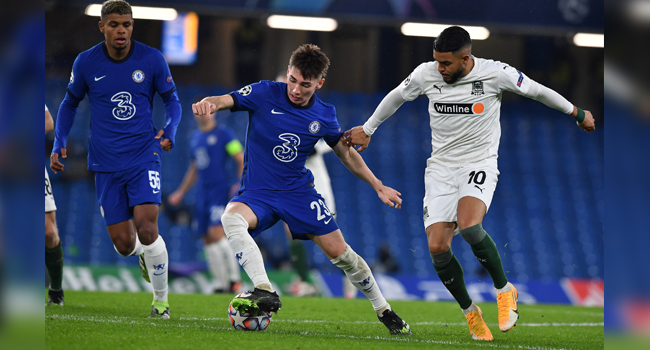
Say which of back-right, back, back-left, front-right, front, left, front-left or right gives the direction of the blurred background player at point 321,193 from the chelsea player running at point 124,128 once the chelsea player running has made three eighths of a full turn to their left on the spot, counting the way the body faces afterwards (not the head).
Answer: front

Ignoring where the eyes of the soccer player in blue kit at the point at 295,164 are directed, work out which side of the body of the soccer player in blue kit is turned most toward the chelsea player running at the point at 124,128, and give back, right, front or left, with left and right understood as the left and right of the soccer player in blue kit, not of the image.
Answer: right

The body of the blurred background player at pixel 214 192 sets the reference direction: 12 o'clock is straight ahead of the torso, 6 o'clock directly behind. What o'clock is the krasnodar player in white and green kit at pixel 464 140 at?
The krasnodar player in white and green kit is roughly at 10 o'clock from the blurred background player.

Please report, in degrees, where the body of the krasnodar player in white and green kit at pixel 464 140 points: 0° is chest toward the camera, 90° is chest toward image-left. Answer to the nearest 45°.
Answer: approximately 0°

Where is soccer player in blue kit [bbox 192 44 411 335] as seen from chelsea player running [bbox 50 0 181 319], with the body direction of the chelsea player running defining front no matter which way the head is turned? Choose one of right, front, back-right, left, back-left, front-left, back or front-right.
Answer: front-left

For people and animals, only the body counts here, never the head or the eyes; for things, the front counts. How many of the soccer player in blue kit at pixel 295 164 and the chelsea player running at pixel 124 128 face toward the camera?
2

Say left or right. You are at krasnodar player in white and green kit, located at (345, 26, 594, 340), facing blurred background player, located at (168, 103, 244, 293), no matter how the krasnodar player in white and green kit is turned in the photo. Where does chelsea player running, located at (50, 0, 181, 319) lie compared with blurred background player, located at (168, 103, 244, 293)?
left

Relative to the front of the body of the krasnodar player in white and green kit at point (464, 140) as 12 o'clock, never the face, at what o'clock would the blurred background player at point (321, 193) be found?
The blurred background player is roughly at 5 o'clock from the krasnodar player in white and green kit.

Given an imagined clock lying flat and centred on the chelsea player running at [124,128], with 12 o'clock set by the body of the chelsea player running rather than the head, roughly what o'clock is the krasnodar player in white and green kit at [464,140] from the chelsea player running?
The krasnodar player in white and green kit is roughly at 10 o'clock from the chelsea player running.

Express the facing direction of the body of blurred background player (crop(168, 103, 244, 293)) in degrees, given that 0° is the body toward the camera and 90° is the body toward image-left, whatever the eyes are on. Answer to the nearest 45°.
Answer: approximately 45°

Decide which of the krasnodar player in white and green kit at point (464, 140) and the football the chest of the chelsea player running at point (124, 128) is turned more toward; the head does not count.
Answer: the football
